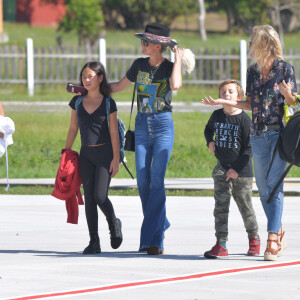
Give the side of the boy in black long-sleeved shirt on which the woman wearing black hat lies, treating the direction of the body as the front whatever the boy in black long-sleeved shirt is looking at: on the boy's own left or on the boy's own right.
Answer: on the boy's own right

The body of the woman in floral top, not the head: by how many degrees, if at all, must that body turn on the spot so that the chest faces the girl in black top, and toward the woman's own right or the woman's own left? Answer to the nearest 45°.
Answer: approximately 45° to the woman's own right

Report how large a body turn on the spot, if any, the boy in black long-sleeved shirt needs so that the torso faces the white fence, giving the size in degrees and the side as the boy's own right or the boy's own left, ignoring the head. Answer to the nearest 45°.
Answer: approximately 135° to the boy's own right

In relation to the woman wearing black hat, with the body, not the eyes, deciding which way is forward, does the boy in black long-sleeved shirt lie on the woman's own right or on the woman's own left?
on the woman's own left

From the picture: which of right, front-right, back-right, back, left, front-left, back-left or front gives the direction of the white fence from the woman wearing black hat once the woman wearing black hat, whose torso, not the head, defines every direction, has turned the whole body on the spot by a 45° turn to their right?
back-right

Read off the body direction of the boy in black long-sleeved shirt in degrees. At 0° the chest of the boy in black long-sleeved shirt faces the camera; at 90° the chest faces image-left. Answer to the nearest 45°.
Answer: approximately 45°

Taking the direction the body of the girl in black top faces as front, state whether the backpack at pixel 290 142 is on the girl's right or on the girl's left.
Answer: on the girl's left

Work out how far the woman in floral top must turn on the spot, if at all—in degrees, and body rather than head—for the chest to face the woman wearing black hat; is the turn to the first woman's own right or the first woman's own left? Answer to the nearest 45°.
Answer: approximately 45° to the first woman's own right

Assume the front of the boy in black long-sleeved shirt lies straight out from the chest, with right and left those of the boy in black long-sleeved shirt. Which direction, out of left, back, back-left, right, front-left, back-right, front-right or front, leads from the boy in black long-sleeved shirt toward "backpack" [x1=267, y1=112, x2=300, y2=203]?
left

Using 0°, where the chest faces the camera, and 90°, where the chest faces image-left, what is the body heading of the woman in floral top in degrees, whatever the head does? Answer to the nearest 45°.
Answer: approximately 45°
